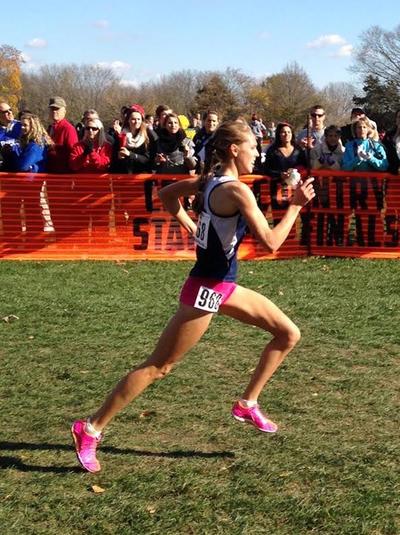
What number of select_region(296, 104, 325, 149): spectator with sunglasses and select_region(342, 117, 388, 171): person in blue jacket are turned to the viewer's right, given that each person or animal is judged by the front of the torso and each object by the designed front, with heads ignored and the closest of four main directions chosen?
0

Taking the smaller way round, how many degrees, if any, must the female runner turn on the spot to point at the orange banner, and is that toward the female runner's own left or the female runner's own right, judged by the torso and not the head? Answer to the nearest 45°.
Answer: approximately 90° to the female runner's own left

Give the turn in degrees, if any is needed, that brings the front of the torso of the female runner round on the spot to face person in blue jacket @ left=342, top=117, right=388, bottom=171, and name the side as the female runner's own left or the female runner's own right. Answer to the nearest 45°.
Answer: approximately 90° to the female runner's own left

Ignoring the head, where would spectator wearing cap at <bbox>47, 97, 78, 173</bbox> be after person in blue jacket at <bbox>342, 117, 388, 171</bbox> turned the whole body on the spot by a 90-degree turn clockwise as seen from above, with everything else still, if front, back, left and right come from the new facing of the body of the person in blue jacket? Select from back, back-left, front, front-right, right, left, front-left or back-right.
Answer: front

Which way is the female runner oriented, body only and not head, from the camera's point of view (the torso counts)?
to the viewer's right

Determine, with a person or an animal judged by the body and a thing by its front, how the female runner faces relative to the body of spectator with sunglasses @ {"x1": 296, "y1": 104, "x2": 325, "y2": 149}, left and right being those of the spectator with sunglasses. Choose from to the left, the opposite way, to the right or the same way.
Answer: to the left

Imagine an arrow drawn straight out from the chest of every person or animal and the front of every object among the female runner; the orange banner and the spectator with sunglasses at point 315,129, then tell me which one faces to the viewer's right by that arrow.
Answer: the female runner

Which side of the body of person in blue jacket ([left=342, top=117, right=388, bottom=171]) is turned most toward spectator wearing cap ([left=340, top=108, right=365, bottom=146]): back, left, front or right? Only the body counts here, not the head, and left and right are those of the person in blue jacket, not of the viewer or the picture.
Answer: back

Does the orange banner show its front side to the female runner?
yes

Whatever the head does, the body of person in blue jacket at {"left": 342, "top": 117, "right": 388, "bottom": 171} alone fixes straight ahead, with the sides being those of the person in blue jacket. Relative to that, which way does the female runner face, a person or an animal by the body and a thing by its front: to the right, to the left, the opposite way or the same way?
to the left

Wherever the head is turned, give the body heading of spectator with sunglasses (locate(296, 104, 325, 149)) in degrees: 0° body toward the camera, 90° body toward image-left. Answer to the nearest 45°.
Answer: approximately 0°
